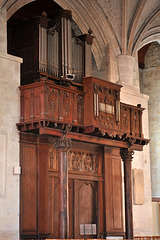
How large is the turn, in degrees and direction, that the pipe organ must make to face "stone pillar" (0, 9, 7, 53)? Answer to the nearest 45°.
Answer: approximately 90° to its right

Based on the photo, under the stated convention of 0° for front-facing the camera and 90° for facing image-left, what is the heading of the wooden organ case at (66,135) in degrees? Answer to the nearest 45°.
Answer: approximately 315°
